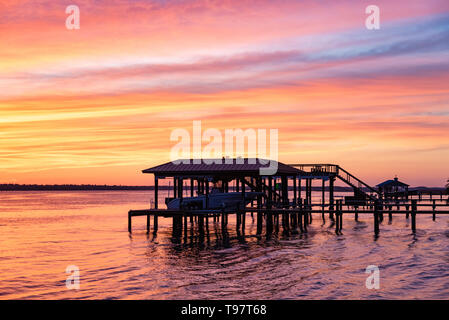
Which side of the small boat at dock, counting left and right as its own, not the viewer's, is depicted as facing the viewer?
right
